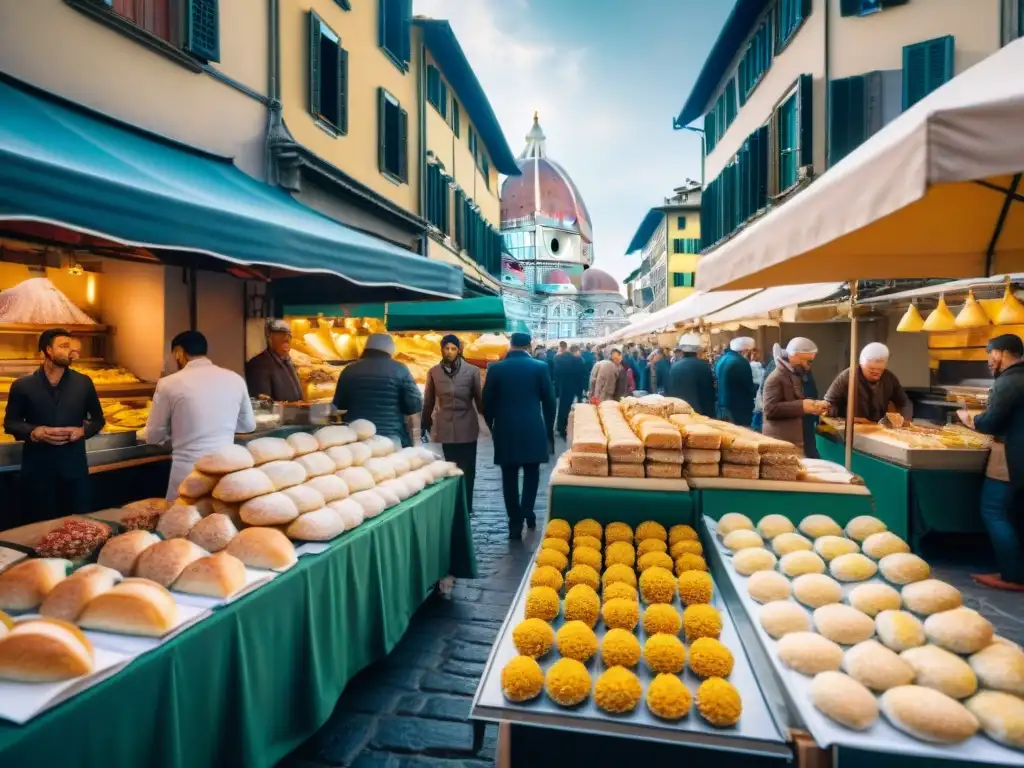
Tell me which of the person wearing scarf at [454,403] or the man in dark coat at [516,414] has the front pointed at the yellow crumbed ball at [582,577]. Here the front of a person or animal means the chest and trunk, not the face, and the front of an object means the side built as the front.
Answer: the person wearing scarf

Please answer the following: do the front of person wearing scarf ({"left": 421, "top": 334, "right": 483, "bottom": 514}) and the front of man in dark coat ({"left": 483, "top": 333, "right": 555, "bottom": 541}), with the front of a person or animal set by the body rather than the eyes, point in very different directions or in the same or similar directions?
very different directions

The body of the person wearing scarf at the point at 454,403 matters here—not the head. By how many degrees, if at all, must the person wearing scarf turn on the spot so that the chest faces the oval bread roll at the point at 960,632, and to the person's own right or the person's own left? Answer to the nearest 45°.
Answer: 0° — they already face it

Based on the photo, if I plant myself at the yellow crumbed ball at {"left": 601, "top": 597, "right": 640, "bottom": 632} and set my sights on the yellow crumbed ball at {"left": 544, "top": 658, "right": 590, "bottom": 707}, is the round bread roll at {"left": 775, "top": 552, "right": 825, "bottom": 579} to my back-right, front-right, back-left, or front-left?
back-left

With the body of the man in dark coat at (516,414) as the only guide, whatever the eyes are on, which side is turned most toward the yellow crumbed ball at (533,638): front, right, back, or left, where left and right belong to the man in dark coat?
back

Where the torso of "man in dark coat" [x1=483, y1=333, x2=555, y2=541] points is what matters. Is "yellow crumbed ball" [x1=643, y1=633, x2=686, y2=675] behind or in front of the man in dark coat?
behind

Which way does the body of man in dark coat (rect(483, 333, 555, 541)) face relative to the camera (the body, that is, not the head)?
away from the camera
